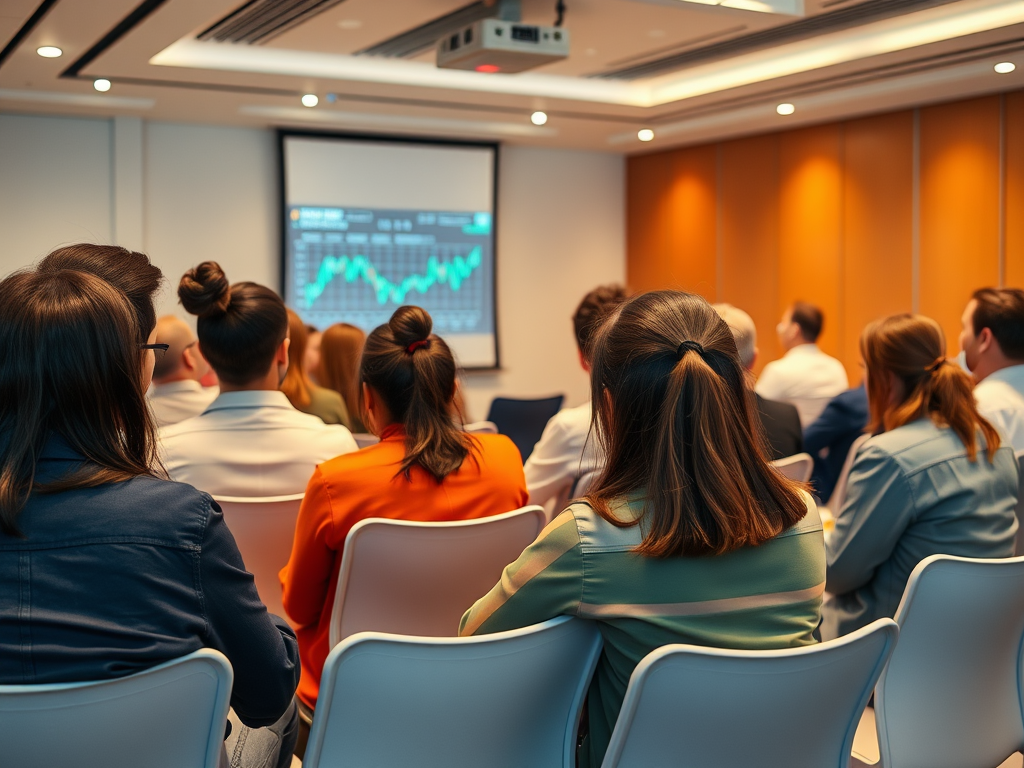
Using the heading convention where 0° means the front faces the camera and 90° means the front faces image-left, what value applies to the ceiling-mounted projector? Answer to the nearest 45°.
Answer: approximately 135°

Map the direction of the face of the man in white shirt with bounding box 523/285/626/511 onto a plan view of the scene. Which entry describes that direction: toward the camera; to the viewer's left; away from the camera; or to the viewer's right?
away from the camera

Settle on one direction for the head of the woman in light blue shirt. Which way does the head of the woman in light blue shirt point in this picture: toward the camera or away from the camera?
away from the camera

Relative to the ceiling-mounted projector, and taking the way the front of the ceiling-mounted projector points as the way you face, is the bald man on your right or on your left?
on your left

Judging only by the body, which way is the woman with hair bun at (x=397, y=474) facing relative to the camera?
away from the camera

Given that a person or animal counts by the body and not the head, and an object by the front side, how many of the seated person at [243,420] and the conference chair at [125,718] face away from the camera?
2

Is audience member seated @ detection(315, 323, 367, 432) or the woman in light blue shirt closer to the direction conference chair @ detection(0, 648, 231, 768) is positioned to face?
the audience member seated

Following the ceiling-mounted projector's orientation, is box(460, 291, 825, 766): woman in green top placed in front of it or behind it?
behind

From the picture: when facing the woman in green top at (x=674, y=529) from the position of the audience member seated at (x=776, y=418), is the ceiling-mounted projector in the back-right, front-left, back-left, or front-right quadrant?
back-right

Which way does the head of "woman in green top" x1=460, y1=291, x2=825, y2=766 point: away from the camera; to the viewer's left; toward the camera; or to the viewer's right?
away from the camera

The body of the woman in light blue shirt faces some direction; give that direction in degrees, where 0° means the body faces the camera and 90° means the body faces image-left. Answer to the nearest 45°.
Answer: approximately 135°
